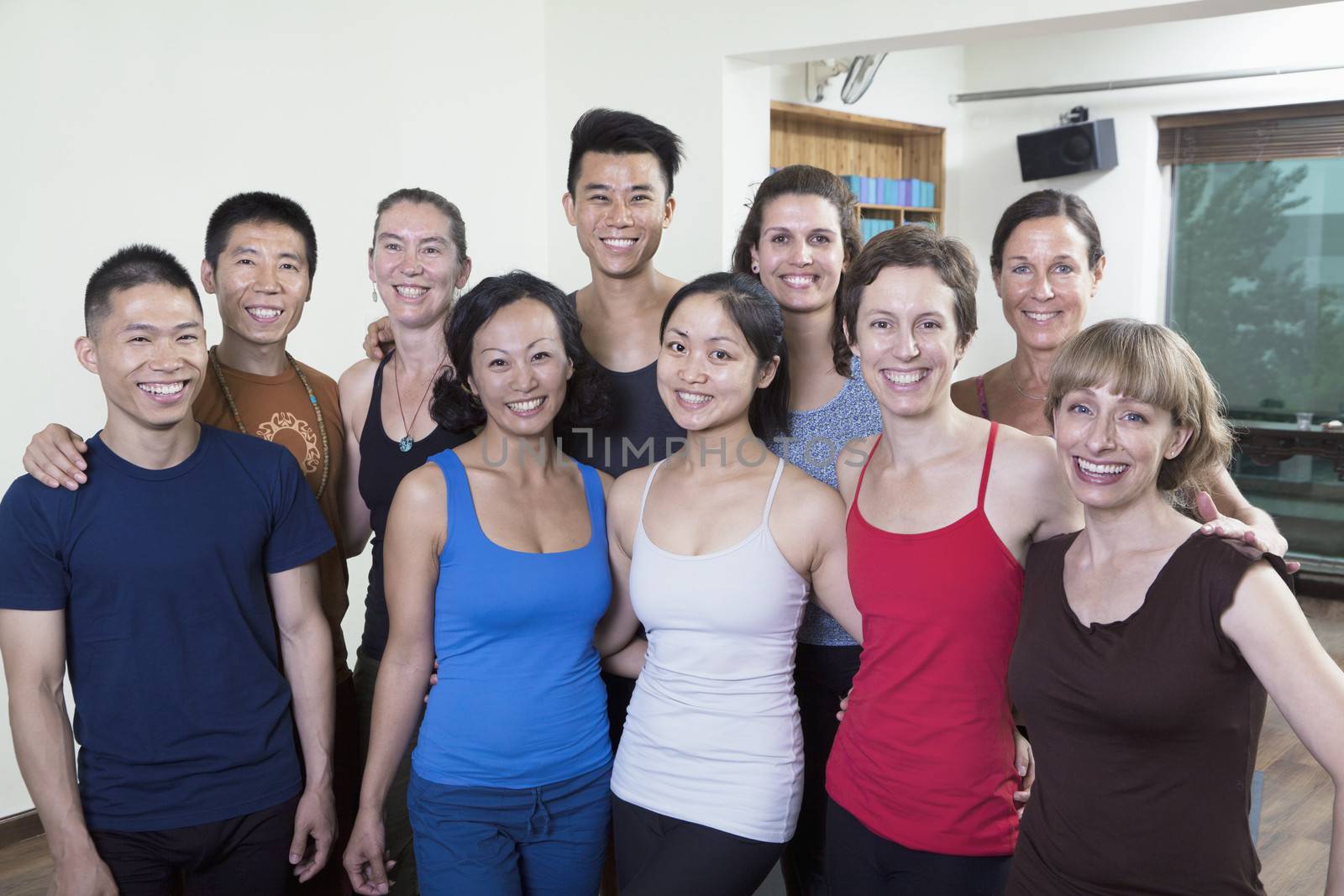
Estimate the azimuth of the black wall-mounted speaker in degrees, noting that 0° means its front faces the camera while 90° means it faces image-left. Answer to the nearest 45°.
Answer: approximately 45°

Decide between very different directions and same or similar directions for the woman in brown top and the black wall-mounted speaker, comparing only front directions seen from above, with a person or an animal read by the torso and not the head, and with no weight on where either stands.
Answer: same or similar directions

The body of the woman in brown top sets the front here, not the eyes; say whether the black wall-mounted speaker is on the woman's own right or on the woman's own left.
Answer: on the woman's own right

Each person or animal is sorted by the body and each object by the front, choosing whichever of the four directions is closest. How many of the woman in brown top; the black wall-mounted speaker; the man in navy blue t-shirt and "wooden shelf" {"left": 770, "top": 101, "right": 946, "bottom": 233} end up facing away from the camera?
0

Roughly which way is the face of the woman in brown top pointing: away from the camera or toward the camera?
toward the camera

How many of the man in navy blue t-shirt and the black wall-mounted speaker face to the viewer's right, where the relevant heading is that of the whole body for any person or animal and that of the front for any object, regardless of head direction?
0

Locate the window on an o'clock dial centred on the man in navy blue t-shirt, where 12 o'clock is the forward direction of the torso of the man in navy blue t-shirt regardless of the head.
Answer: The window is roughly at 8 o'clock from the man in navy blue t-shirt.

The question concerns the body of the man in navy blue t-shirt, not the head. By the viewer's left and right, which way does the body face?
facing the viewer

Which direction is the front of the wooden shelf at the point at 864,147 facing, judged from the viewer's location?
facing the viewer and to the right of the viewer

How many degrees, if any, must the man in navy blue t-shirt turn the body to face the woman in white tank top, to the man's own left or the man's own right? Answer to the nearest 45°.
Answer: approximately 45° to the man's own left

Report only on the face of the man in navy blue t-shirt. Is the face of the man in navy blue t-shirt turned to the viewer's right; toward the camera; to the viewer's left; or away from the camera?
toward the camera

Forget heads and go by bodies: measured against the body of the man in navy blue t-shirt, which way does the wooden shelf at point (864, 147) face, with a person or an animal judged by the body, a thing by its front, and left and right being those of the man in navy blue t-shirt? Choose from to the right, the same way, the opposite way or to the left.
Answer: the same way

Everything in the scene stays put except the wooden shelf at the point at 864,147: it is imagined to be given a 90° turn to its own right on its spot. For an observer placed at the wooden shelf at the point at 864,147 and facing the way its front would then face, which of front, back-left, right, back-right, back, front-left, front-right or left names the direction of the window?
back-left

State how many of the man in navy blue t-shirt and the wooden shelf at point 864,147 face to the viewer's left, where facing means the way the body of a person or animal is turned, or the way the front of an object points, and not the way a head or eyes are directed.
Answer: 0
